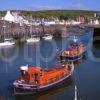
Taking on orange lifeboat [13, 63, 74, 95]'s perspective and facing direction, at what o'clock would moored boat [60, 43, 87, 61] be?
The moored boat is roughly at 11 o'clock from the orange lifeboat.

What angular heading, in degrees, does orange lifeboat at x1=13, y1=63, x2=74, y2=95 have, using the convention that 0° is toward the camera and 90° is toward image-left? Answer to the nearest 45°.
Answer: approximately 225°
